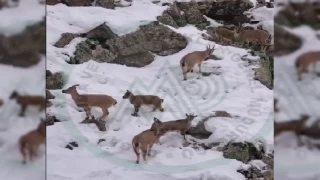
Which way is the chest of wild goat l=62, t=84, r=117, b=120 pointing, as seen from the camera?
to the viewer's left

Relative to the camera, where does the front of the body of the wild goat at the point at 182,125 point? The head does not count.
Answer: to the viewer's right
